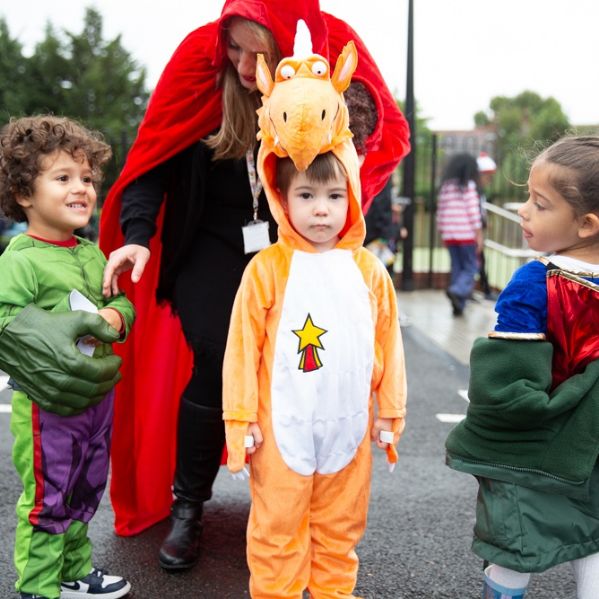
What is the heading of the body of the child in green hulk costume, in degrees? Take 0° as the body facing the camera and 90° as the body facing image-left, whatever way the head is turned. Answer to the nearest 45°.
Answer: approximately 315°

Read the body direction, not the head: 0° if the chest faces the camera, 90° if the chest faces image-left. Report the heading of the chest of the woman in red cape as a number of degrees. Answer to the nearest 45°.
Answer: approximately 0°

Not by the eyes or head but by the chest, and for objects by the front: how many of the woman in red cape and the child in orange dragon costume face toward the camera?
2

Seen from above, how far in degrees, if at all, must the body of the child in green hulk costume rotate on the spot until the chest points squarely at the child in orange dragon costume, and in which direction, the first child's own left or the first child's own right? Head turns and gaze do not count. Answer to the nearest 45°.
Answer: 0° — they already face them
